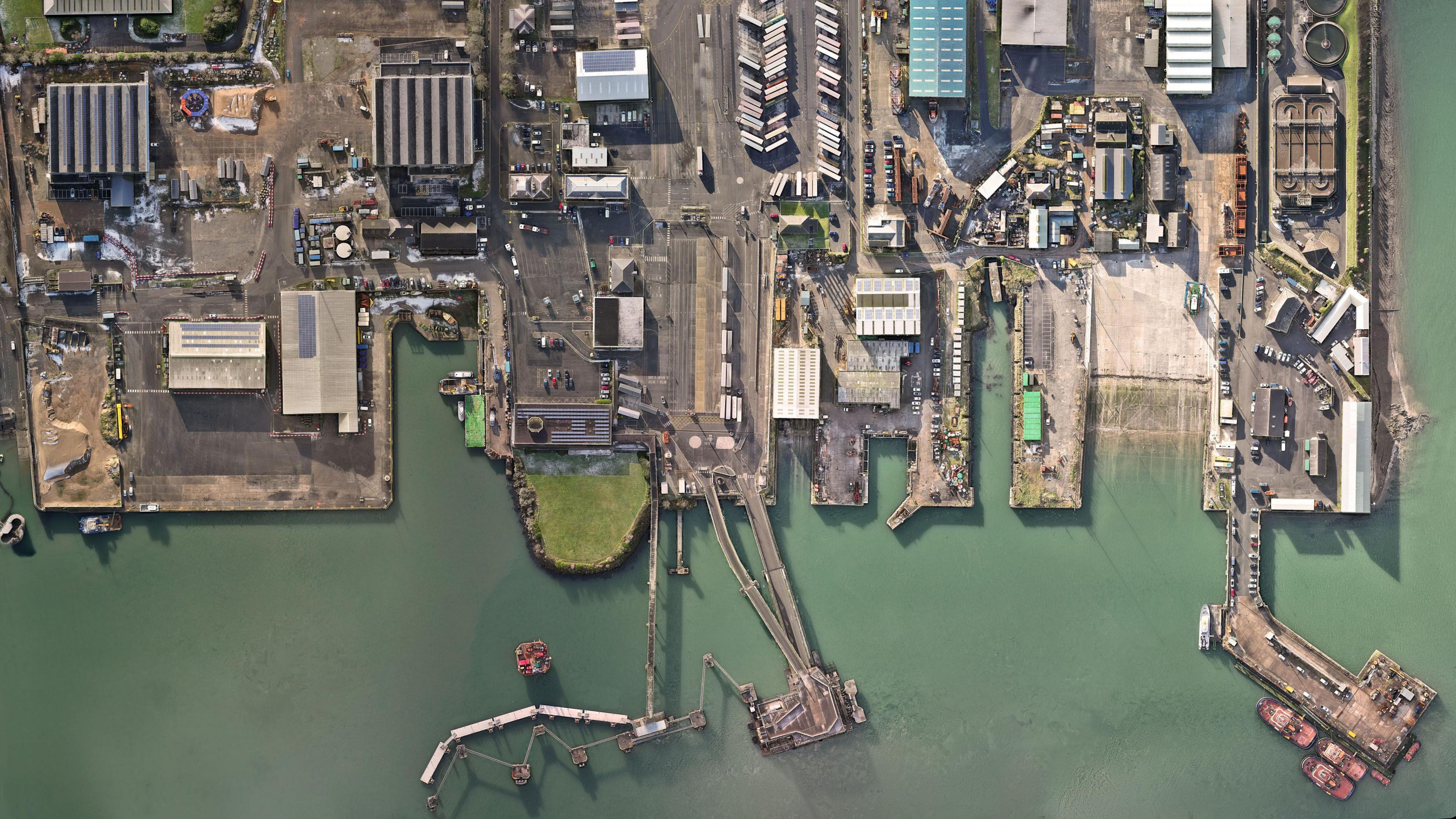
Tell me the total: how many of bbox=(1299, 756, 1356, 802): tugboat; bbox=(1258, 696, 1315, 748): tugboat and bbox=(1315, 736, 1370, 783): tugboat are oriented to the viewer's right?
0

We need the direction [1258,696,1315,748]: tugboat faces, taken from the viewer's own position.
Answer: facing away from the viewer and to the left of the viewer

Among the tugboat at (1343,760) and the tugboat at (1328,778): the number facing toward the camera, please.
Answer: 0

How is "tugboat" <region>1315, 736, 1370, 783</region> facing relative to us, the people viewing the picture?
facing away from the viewer and to the left of the viewer

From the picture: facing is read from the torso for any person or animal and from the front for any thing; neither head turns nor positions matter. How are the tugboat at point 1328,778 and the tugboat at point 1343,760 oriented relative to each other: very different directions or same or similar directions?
same or similar directions
